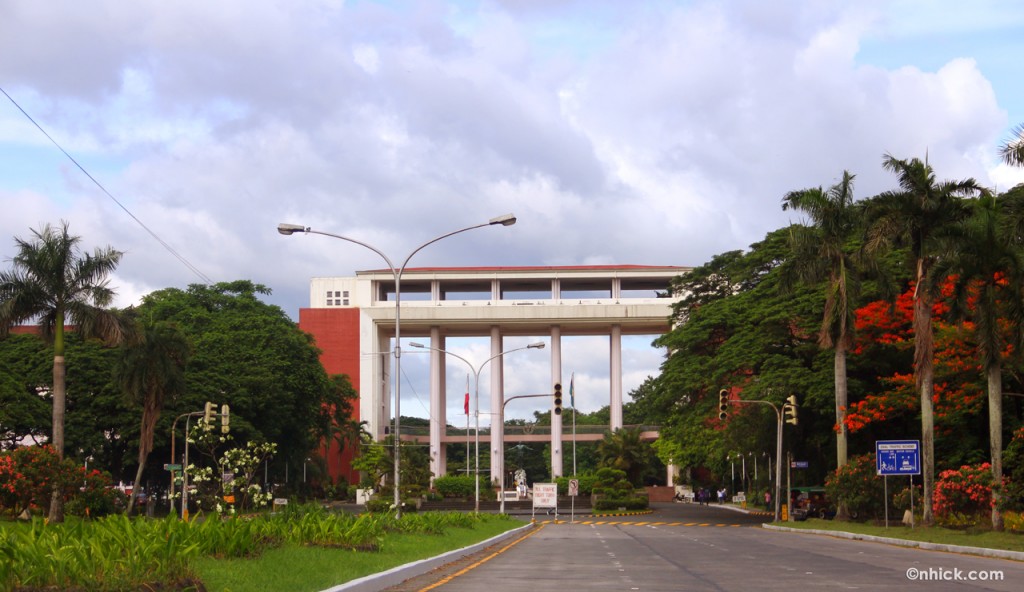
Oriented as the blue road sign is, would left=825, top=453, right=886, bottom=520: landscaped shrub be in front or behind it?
behind

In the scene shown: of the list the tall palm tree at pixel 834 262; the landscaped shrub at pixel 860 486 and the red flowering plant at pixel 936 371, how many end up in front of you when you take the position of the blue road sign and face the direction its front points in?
0

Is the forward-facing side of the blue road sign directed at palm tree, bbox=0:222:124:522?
no

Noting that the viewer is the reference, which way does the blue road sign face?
facing the viewer

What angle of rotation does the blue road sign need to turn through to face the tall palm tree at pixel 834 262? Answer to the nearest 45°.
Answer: approximately 180°

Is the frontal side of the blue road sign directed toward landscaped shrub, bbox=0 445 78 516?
no

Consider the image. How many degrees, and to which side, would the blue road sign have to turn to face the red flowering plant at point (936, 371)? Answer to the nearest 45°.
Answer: approximately 180°

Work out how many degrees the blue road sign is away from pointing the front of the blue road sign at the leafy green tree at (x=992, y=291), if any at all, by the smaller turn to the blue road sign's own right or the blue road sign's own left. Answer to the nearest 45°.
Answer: approximately 45° to the blue road sign's own left
